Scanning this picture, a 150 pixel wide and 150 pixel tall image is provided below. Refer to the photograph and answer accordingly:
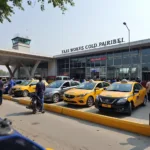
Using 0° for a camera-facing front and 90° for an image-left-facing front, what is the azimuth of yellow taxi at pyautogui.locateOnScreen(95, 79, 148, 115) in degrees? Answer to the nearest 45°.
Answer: approximately 45°

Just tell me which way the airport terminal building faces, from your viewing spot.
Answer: facing the viewer and to the left of the viewer

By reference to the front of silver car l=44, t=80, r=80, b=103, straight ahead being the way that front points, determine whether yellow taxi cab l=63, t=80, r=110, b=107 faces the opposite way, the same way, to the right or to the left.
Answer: the same way

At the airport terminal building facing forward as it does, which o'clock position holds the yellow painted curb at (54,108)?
The yellow painted curb is roughly at 11 o'clock from the airport terminal building.

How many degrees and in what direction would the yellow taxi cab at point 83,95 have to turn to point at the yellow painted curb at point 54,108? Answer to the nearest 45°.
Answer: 0° — it already faces it

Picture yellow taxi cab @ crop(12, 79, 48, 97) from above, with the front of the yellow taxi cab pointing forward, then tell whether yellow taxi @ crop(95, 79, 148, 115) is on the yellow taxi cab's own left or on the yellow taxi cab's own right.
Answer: on the yellow taxi cab's own left

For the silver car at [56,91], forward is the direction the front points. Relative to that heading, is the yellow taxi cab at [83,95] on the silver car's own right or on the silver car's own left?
on the silver car's own left

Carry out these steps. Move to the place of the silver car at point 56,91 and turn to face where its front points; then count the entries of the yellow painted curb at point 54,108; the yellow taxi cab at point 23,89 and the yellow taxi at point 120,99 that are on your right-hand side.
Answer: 1

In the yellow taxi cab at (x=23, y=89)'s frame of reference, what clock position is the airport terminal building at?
The airport terminal building is roughly at 6 o'clock from the yellow taxi cab.

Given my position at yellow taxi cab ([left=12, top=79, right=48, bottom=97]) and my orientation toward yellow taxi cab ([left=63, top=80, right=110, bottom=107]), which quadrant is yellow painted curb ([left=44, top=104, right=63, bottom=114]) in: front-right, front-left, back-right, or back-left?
front-right

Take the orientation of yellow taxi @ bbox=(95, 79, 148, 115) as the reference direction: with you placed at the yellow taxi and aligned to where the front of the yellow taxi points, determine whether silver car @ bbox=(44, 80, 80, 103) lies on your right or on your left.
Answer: on your right

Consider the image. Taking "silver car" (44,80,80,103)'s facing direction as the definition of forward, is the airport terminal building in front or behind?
behind

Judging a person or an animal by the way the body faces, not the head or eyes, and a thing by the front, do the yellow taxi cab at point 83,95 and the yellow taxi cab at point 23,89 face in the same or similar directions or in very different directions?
same or similar directions

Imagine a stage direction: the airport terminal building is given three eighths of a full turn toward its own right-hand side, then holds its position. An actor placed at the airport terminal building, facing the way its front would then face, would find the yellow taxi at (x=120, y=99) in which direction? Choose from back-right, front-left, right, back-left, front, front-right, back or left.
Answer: back

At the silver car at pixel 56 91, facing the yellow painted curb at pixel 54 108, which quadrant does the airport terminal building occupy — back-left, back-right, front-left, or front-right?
back-left

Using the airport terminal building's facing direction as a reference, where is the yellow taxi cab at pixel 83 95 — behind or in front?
in front

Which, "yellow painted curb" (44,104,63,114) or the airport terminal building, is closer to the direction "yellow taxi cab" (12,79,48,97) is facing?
the yellow painted curb

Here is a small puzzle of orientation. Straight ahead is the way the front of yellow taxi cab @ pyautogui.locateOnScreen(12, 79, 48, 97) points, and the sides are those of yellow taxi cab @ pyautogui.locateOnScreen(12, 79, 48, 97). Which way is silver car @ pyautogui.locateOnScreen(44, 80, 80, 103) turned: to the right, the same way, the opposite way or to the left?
the same way
